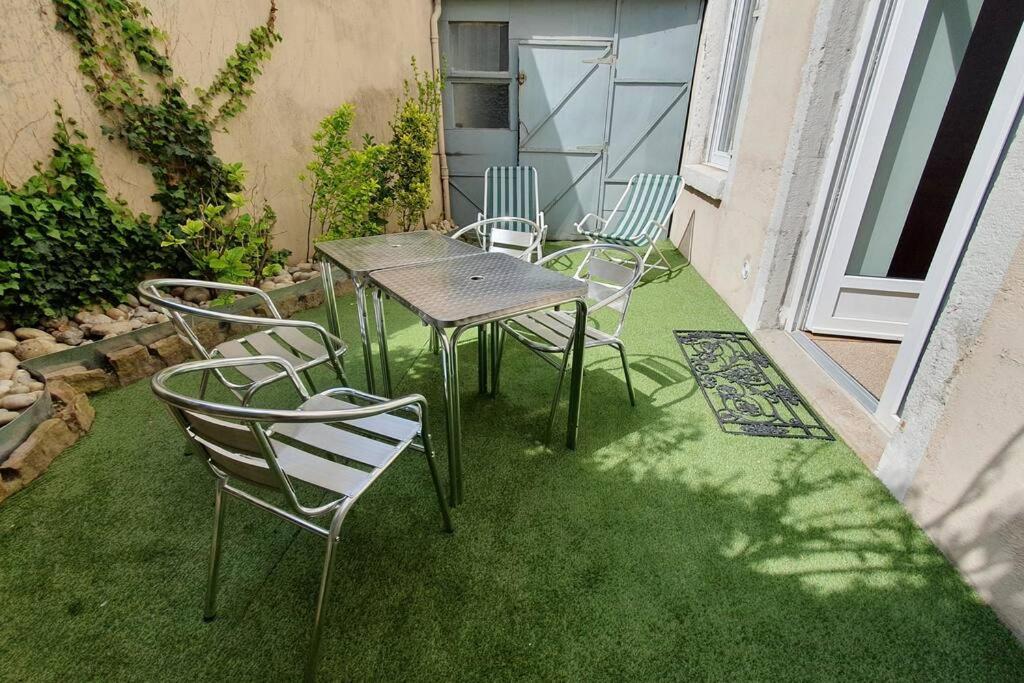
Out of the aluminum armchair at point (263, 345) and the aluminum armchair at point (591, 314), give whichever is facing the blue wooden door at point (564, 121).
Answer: the aluminum armchair at point (263, 345)

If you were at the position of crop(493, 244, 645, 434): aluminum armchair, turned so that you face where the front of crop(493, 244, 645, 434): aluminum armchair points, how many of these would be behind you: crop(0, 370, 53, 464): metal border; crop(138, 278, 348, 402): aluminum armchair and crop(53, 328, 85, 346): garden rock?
0

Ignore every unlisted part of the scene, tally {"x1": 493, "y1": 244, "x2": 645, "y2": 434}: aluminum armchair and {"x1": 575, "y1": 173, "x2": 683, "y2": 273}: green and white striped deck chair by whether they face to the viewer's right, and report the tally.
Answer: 0

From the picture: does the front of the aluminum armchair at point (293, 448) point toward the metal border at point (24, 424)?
no

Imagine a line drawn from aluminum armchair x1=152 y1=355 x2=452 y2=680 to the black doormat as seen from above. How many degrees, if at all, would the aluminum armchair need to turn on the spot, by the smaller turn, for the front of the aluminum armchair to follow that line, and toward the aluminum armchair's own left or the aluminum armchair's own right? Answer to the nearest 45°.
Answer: approximately 45° to the aluminum armchair's own right

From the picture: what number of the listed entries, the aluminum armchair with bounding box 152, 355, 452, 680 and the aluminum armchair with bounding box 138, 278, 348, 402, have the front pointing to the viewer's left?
0

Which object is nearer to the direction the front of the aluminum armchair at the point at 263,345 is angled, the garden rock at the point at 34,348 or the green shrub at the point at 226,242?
the green shrub

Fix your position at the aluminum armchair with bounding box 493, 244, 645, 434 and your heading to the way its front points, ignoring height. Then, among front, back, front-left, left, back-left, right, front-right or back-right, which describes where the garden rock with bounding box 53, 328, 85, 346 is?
front-right

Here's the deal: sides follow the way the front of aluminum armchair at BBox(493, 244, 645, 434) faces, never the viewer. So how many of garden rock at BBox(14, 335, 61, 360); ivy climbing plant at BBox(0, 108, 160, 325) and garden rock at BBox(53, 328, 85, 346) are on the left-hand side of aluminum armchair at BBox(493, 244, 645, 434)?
0

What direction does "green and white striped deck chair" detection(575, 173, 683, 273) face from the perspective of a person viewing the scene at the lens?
facing the viewer and to the left of the viewer

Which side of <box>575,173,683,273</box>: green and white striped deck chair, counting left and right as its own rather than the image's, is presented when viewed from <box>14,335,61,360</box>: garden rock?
front

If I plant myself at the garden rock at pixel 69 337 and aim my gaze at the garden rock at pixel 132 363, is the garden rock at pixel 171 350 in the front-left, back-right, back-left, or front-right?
front-left

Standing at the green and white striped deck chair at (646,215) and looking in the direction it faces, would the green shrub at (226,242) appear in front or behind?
in front

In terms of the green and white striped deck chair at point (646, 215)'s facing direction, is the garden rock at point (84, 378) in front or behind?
in front

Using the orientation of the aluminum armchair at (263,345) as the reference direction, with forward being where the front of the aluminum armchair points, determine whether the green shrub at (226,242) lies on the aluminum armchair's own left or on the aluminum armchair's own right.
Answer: on the aluminum armchair's own left

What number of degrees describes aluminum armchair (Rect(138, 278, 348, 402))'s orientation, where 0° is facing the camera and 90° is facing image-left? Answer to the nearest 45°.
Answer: approximately 225°

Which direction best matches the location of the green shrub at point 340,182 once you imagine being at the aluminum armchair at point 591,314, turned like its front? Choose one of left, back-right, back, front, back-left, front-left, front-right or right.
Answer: right

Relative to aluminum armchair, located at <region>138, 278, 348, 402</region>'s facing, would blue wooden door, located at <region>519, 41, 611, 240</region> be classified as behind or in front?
in front
